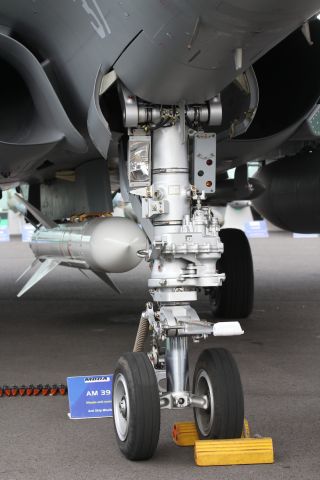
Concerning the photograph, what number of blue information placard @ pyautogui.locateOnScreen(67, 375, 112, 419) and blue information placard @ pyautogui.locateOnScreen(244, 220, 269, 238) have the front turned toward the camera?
2

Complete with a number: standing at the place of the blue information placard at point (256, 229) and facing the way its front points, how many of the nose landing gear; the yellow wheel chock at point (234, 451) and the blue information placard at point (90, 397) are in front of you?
3

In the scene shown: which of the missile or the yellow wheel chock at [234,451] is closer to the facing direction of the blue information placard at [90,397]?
the yellow wheel chock

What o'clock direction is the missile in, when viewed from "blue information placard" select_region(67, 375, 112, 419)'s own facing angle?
The missile is roughly at 6 o'clock from the blue information placard.

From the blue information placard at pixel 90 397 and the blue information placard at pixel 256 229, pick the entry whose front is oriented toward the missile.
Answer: the blue information placard at pixel 256 229

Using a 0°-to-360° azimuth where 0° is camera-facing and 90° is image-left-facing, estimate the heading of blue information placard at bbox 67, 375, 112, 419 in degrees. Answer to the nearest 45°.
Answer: approximately 0°

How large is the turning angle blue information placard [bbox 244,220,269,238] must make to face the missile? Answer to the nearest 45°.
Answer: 0° — it already faces it

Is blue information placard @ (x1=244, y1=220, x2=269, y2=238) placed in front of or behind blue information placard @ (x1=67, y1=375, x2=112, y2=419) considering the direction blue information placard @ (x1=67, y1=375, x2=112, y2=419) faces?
behind

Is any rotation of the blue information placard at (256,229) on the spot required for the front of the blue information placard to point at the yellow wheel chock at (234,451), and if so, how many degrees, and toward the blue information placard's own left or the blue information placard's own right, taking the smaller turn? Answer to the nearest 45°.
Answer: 0° — it already faces it
